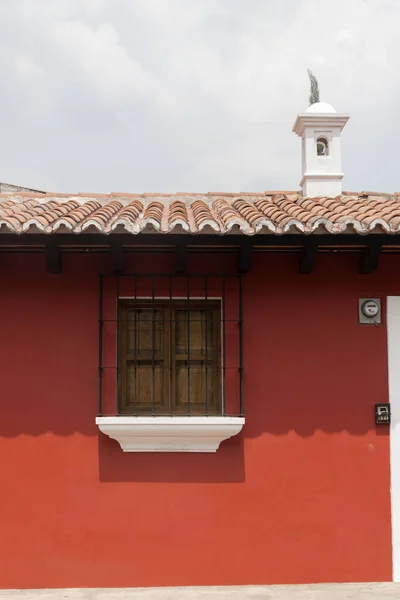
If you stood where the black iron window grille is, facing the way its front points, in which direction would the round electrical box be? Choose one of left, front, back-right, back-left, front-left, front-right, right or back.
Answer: left

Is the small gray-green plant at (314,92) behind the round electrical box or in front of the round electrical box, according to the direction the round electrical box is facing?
behind

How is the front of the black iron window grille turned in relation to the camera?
facing the viewer

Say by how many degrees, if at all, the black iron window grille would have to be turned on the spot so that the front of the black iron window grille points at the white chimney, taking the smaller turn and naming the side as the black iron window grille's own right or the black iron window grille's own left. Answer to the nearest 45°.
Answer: approximately 135° to the black iron window grille's own left

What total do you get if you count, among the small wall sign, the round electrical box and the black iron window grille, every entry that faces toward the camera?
3

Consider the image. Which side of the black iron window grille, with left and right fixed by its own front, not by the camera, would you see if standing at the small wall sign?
left

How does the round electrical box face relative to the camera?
toward the camera

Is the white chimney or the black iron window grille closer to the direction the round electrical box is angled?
the black iron window grille

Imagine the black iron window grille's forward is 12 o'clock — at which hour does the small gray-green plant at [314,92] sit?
The small gray-green plant is roughly at 7 o'clock from the black iron window grille.
